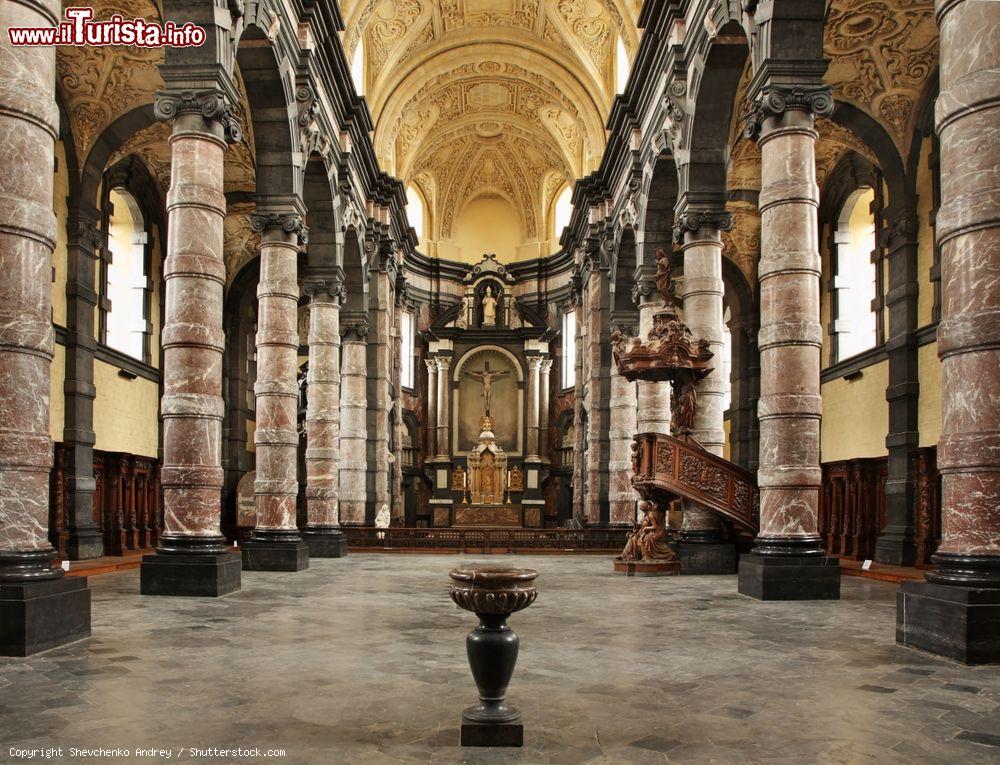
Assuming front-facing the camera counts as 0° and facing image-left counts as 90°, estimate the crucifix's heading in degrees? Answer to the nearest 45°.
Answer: approximately 0°

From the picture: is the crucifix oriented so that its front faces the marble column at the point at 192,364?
yes

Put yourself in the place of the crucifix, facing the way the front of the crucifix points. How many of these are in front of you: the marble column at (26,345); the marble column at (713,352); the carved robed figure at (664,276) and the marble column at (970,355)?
4

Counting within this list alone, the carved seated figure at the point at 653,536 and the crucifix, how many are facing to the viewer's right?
0

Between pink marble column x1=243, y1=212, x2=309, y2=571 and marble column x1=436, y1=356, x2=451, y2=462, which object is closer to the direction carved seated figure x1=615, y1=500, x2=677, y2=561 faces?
the pink marble column

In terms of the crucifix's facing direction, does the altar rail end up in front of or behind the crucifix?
in front

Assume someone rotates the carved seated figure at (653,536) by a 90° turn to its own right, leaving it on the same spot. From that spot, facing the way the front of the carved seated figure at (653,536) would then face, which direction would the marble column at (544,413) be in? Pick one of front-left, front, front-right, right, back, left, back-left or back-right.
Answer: front-right

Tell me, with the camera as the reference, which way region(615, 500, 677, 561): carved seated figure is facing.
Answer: facing the viewer and to the left of the viewer

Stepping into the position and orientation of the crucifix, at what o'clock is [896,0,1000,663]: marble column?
The marble column is roughly at 12 o'clock from the crucifix.

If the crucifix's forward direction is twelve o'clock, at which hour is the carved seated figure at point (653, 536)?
The carved seated figure is roughly at 12 o'clock from the crucifix.

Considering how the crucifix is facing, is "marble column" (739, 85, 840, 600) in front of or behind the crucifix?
in front

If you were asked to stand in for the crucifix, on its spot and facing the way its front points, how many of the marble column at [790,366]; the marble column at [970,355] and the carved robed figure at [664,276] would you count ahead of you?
3

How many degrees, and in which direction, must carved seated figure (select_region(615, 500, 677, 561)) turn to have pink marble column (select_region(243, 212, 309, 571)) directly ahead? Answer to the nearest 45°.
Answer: approximately 45° to its right
